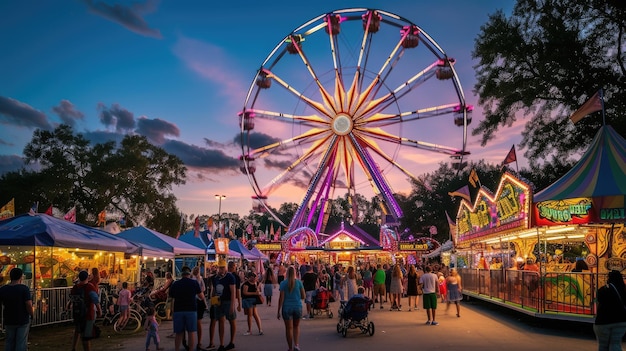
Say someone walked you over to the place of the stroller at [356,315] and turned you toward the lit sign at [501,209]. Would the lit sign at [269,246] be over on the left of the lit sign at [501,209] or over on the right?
left

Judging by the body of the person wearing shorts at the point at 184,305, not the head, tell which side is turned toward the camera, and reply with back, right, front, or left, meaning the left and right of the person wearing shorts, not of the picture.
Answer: back

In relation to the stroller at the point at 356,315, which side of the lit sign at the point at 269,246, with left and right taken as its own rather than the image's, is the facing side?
front

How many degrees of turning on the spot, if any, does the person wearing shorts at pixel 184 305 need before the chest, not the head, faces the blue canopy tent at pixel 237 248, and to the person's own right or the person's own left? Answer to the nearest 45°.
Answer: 0° — they already face it

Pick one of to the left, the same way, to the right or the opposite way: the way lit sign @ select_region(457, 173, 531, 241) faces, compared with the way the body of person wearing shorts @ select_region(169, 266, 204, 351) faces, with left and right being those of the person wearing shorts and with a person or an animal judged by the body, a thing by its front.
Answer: to the left

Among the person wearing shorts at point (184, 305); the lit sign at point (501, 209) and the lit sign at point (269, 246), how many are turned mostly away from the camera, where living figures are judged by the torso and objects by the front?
1

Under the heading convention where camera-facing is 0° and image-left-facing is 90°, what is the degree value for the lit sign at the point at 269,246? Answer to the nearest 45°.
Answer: approximately 0°

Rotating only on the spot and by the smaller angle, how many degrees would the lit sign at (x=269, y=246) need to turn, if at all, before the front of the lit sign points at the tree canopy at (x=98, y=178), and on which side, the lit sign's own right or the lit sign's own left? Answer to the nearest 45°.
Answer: approximately 90° to the lit sign's own right

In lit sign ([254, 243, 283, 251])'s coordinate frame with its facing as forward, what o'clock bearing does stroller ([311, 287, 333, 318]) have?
The stroller is roughly at 12 o'clock from the lit sign.

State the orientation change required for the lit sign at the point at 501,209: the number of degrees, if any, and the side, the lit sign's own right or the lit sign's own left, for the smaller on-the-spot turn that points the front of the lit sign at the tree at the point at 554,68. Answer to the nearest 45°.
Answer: approximately 135° to the lit sign's own right
